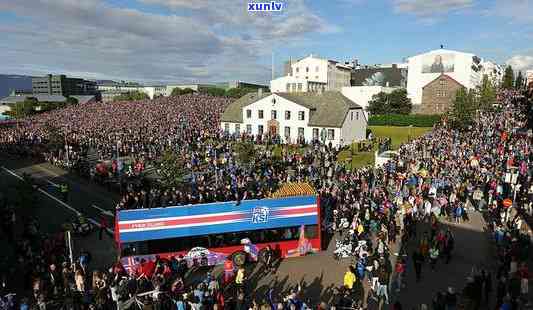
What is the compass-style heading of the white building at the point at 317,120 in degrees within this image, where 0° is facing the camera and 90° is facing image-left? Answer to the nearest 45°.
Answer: approximately 45°

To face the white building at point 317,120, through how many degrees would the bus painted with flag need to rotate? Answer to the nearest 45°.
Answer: approximately 90° to its right

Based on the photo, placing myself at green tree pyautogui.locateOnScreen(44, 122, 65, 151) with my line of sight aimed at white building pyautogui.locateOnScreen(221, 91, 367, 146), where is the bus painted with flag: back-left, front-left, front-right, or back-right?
front-right

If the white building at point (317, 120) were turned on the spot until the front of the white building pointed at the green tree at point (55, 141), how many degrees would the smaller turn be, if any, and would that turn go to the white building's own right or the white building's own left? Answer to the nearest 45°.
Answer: approximately 45° to the white building's own right

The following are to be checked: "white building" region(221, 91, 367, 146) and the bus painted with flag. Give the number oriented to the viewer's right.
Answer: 0

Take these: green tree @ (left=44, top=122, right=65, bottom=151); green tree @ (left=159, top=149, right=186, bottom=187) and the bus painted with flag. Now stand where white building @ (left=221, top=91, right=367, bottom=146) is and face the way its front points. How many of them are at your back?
0

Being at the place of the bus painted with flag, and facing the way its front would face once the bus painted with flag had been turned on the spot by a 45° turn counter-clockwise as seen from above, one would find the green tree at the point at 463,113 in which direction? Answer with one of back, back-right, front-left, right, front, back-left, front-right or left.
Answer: back

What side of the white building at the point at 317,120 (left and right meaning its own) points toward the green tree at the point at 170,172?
front

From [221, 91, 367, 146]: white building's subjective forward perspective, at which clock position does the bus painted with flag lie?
The bus painted with flag is roughly at 11 o'clock from the white building.

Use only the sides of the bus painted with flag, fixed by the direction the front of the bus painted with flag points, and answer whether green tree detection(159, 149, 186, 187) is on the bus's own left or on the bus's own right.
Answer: on the bus's own right

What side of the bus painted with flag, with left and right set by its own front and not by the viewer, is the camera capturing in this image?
left

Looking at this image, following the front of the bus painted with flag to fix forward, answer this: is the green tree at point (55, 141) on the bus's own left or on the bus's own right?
on the bus's own right

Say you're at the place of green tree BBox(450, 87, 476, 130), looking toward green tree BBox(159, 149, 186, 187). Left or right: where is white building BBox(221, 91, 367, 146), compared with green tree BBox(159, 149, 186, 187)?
right

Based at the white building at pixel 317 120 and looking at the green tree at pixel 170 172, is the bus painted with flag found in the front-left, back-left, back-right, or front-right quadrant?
front-left

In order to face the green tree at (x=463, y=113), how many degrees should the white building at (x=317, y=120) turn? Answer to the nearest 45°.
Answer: approximately 135° to its left
